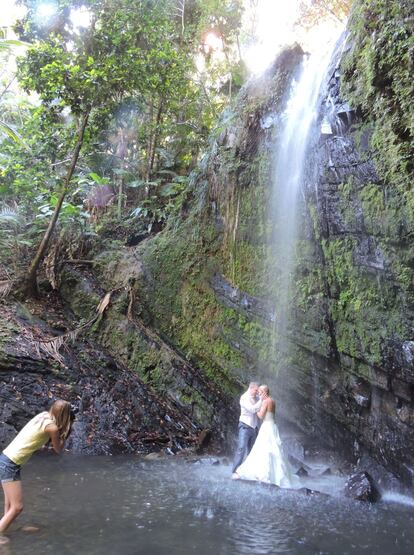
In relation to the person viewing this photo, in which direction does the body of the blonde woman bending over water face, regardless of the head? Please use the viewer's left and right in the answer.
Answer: facing to the right of the viewer

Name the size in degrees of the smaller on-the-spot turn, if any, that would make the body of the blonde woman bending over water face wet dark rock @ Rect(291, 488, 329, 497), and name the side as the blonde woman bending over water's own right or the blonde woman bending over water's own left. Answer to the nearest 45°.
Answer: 0° — they already face it

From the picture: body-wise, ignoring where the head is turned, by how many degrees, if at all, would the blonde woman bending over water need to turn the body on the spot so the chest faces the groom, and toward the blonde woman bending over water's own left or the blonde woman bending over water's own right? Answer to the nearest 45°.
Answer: approximately 45° to the blonde woman bending over water's own left
